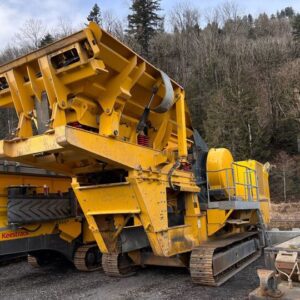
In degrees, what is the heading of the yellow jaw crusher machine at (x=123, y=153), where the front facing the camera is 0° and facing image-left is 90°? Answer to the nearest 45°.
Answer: approximately 45°

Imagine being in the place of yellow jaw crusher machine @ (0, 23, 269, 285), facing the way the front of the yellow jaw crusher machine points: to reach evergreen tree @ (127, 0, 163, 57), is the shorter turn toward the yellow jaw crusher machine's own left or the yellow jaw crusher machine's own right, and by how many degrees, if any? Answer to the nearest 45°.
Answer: approximately 135° to the yellow jaw crusher machine's own right
